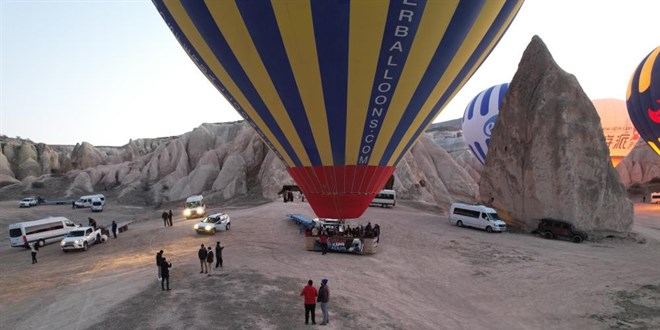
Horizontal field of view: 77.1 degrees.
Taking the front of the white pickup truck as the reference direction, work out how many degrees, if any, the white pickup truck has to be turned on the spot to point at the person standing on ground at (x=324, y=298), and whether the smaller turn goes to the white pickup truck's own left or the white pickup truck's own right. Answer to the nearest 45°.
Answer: approximately 45° to the white pickup truck's own left

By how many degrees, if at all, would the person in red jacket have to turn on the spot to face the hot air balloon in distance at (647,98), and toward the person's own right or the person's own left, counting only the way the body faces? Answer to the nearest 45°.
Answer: approximately 45° to the person's own right

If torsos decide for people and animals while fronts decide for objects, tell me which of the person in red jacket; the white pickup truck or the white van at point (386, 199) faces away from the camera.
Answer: the person in red jacket

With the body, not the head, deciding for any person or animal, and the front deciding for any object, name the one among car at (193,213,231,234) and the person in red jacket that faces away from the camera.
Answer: the person in red jacket

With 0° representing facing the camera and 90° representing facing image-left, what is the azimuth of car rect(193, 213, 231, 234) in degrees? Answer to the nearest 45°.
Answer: approximately 45°

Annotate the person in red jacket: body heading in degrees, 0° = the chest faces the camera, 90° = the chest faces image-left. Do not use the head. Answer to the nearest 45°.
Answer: approximately 180°

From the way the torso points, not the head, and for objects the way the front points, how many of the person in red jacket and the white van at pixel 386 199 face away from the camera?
1

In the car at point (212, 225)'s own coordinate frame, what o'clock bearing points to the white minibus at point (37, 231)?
The white minibus is roughly at 2 o'clock from the car.

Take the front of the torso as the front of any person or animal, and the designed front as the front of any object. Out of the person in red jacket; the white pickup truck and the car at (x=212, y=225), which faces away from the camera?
the person in red jacket

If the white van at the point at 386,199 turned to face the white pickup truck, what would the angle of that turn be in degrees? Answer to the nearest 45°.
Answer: approximately 45° to its left

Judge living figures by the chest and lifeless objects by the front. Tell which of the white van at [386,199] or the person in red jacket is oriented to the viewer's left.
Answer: the white van
